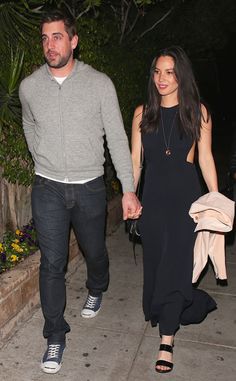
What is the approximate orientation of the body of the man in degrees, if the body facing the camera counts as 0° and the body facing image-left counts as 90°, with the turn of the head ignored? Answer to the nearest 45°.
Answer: approximately 0°

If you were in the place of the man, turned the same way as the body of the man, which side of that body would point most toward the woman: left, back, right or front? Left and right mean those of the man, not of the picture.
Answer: left
